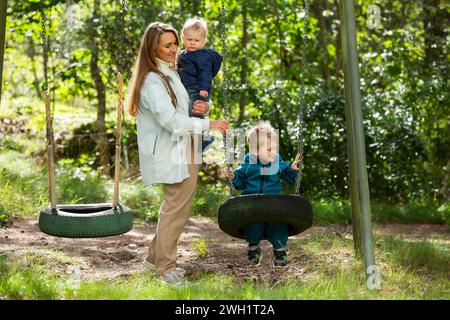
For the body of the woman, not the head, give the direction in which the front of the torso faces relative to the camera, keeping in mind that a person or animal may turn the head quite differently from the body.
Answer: to the viewer's right

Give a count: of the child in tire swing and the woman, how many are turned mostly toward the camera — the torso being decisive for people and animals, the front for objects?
1

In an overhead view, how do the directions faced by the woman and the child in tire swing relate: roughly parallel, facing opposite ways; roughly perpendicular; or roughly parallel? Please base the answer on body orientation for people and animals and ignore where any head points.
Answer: roughly perpendicular

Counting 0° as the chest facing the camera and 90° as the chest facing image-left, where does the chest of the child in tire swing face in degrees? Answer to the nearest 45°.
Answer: approximately 0°

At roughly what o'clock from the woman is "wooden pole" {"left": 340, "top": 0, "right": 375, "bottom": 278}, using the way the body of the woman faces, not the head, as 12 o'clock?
The wooden pole is roughly at 12 o'clock from the woman.

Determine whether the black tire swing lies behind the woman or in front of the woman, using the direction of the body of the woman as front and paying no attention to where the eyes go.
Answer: in front
